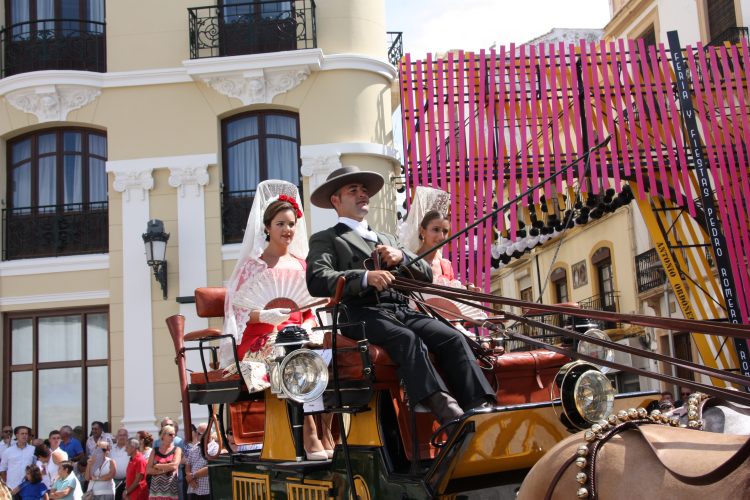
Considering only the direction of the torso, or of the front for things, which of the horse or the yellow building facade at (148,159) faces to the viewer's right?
the horse

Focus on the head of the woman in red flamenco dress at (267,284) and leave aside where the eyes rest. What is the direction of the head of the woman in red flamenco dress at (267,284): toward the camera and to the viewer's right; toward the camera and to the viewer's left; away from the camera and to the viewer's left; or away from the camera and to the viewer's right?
toward the camera and to the viewer's right

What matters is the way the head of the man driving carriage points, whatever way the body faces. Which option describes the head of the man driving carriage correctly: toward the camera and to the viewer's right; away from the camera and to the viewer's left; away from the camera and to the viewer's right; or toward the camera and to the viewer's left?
toward the camera and to the viewer's right

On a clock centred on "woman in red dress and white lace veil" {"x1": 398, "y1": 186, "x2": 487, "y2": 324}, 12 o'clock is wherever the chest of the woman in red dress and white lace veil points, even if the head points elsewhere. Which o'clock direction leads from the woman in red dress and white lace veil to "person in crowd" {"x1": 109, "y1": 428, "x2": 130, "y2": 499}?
The person in crowd is roughly at 6 o'clock from the woman in red dress and white lace veil.

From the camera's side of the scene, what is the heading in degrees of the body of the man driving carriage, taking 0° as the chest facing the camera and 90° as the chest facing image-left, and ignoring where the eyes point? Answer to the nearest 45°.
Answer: approximately 315°

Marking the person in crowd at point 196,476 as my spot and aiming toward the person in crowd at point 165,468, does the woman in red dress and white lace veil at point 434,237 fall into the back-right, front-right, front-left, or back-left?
back-left

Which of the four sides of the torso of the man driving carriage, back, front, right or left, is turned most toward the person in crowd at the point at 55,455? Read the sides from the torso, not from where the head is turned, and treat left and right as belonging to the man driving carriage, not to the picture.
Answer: back

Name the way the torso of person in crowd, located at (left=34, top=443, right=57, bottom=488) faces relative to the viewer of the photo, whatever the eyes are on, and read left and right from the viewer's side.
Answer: facing the viewer and to the right of the viewer

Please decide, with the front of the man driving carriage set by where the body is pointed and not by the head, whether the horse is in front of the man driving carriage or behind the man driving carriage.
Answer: in front

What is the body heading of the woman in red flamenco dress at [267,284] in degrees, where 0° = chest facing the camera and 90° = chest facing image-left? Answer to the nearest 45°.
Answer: approximately 315°

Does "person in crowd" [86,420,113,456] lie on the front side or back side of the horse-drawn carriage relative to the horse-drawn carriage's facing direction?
on the back side

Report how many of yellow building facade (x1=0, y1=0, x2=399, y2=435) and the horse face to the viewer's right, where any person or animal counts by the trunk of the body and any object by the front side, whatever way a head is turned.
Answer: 1

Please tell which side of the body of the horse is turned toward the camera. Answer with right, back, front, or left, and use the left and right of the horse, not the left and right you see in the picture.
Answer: right
